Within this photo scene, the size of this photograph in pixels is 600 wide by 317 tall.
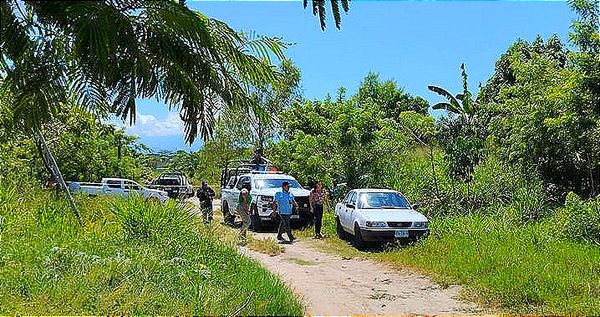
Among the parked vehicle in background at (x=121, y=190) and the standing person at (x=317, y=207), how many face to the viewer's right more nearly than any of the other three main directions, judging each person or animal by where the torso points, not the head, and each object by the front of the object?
1

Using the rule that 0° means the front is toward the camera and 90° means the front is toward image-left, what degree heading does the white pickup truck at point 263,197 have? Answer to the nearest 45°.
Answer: approximately 315°

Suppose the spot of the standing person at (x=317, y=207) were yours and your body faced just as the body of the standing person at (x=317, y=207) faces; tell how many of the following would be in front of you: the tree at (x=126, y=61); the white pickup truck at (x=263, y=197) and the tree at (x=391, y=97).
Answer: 1

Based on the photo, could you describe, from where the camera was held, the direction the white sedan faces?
facing the viewer and to the right of the viewer

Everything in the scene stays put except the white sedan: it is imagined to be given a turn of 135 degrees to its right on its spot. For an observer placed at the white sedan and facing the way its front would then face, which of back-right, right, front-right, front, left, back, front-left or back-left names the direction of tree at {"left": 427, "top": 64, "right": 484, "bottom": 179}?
back-right

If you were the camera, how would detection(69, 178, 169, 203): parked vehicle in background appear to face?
facing to the right of the viewer
